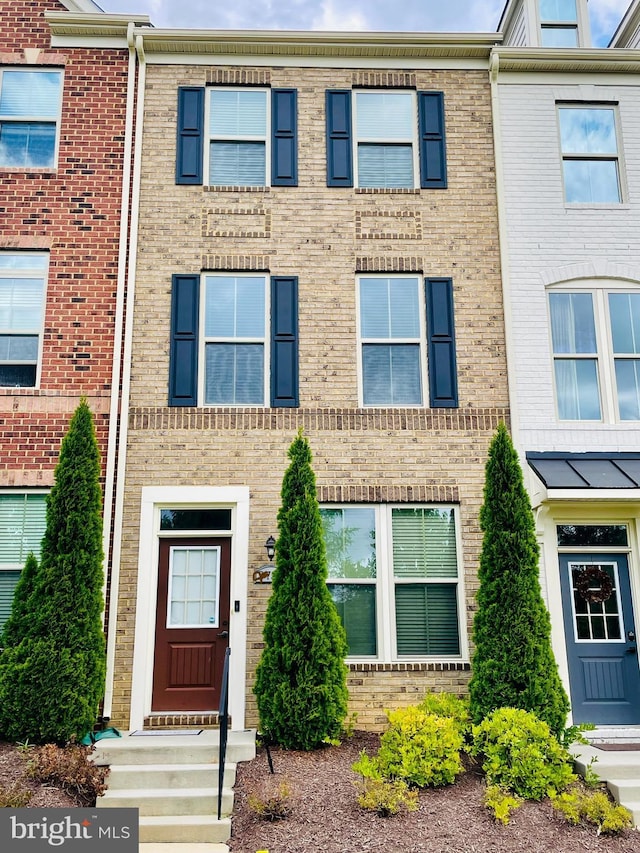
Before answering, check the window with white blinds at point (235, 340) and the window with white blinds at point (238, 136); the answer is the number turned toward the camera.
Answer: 2

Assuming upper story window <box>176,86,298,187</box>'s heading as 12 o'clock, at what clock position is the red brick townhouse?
The red brick townhouse is roughly at 3 o'clock from the upper story window.

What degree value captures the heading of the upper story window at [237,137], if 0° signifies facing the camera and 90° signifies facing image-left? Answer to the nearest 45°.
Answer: approximately 0°

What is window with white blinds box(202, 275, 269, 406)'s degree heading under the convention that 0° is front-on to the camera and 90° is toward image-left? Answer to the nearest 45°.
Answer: approximately 0°
